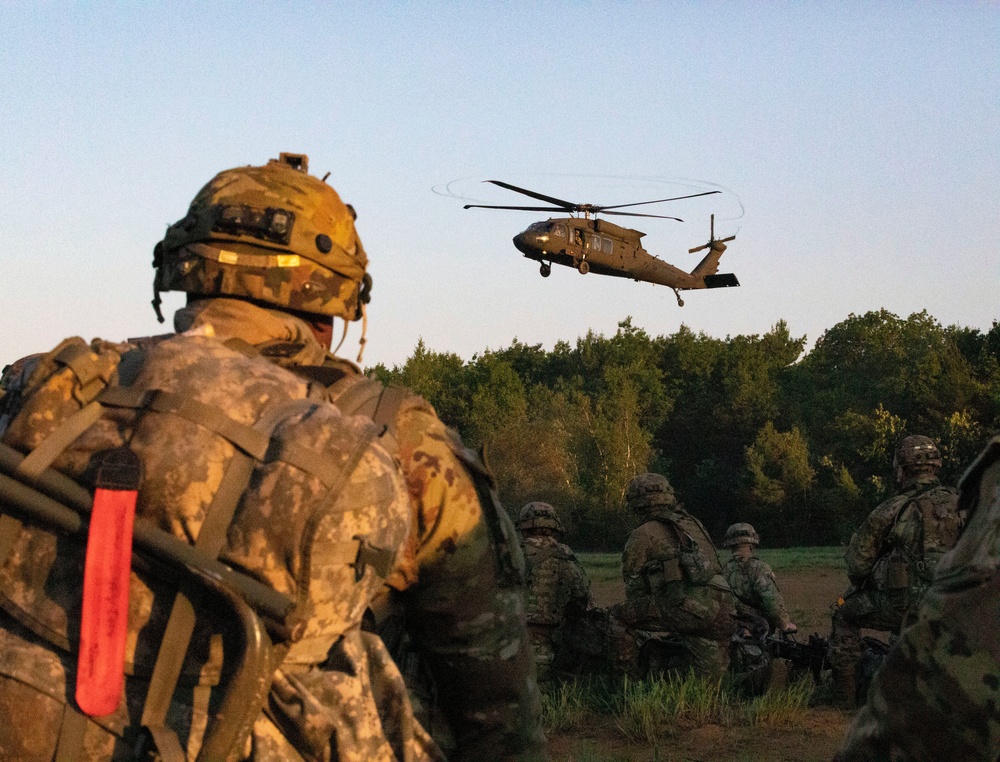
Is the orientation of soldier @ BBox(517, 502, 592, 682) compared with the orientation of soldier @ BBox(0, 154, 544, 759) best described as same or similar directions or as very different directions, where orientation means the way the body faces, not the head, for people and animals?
same or similar directions

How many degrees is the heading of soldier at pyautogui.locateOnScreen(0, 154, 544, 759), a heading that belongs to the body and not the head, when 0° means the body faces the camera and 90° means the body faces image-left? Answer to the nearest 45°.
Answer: approximately 180°

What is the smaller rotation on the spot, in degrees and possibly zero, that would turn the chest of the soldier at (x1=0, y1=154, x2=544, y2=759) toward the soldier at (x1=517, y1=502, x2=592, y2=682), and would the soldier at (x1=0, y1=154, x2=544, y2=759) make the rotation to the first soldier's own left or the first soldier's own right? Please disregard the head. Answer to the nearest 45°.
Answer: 0° — they already face them

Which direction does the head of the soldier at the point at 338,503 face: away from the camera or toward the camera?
away from the camera

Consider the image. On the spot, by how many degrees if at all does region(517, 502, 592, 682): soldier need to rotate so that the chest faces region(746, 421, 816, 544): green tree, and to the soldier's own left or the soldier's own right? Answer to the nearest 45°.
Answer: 0° — they already face it

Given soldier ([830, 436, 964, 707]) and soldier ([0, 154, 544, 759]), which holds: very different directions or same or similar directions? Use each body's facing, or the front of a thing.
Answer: same or similar directions

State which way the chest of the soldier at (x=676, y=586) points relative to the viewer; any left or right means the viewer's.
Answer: facing away from the viewer and to the left of the viewer

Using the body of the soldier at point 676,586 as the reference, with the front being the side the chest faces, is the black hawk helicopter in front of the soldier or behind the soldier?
in front

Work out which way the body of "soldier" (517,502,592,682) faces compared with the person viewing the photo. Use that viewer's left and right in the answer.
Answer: facing away from the viewer

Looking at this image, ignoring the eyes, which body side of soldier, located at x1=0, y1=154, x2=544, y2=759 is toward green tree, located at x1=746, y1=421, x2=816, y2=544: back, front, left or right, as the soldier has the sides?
front

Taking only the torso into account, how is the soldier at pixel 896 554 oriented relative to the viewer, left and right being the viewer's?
facing away from the viewer and to the left of the viewer
